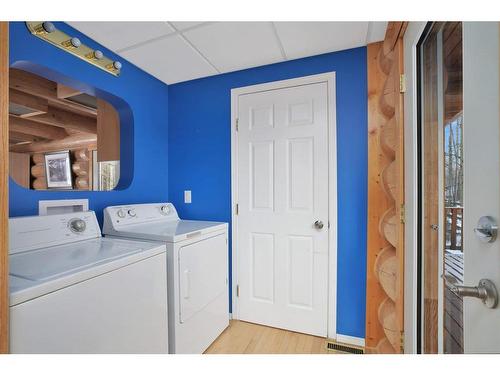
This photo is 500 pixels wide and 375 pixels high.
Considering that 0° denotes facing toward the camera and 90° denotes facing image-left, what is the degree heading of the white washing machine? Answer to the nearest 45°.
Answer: approximately 315°

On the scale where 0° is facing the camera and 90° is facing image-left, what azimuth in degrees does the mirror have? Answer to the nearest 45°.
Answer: approximately 315°

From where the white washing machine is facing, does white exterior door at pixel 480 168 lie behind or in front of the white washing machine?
in front

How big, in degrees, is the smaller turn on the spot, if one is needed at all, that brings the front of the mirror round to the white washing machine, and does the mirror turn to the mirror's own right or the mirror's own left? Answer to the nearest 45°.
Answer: approximately 45° to the mirror's own right

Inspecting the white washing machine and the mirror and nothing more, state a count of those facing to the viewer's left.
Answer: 0
